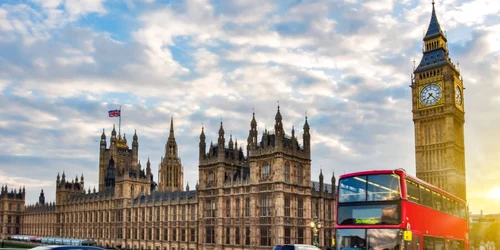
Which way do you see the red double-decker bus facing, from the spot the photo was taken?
facing the viewer and to the left of the viewer
